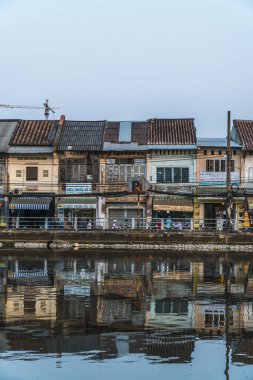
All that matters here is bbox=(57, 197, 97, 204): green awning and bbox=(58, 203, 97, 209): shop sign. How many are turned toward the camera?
2

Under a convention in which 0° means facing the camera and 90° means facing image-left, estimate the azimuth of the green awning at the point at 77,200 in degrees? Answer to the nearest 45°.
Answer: approximately 0°

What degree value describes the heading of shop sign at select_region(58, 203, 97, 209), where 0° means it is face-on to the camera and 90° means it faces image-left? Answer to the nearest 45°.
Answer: approximately 0°
